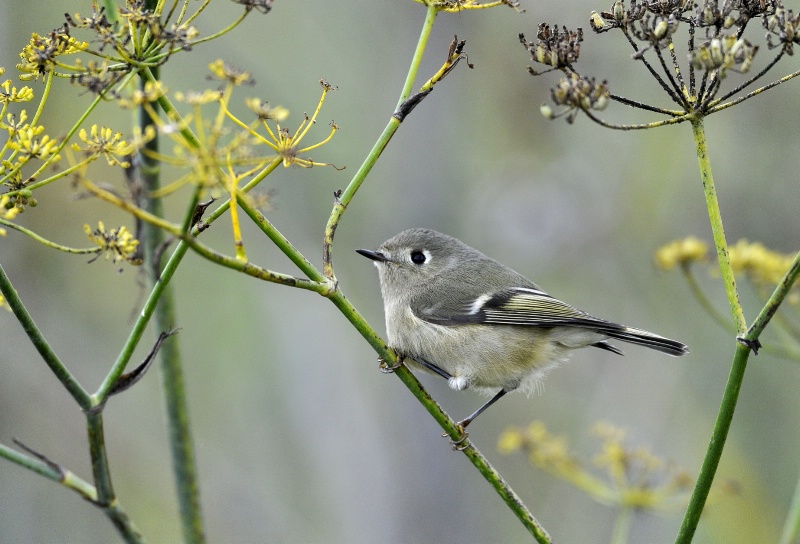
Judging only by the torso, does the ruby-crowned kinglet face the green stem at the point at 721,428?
no

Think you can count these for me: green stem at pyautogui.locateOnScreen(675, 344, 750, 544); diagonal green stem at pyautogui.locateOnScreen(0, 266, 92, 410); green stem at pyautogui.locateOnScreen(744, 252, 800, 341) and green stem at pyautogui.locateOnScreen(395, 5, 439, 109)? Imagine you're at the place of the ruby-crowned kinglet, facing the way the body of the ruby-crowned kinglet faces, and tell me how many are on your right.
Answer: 0

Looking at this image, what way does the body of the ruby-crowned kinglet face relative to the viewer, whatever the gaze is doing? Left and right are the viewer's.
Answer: facing to the left of the viewer

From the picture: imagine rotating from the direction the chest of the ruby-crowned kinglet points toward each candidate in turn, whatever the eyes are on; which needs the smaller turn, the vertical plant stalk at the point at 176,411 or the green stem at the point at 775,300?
the vertical plant stalk

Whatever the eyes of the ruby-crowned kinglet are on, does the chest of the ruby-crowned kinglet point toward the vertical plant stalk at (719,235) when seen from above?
no

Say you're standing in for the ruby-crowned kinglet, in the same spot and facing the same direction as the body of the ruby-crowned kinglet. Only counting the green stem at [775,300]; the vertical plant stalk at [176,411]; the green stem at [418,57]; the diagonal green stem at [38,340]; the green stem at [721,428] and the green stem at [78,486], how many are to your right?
0

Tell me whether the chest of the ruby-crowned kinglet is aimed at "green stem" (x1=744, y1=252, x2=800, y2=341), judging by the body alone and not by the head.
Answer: no
